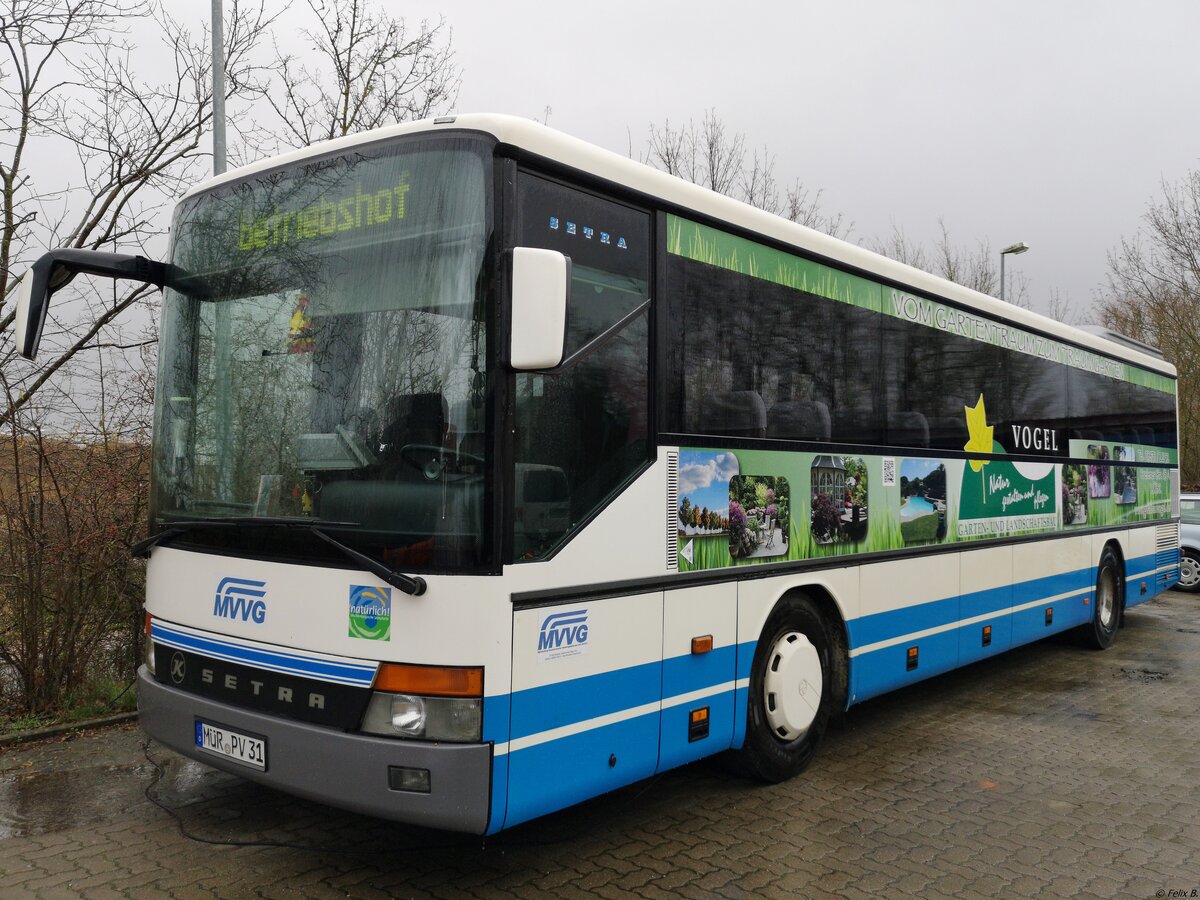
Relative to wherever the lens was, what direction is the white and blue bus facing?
facing the viewer and to the left of the viewer

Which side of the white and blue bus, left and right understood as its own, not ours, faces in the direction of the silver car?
back
